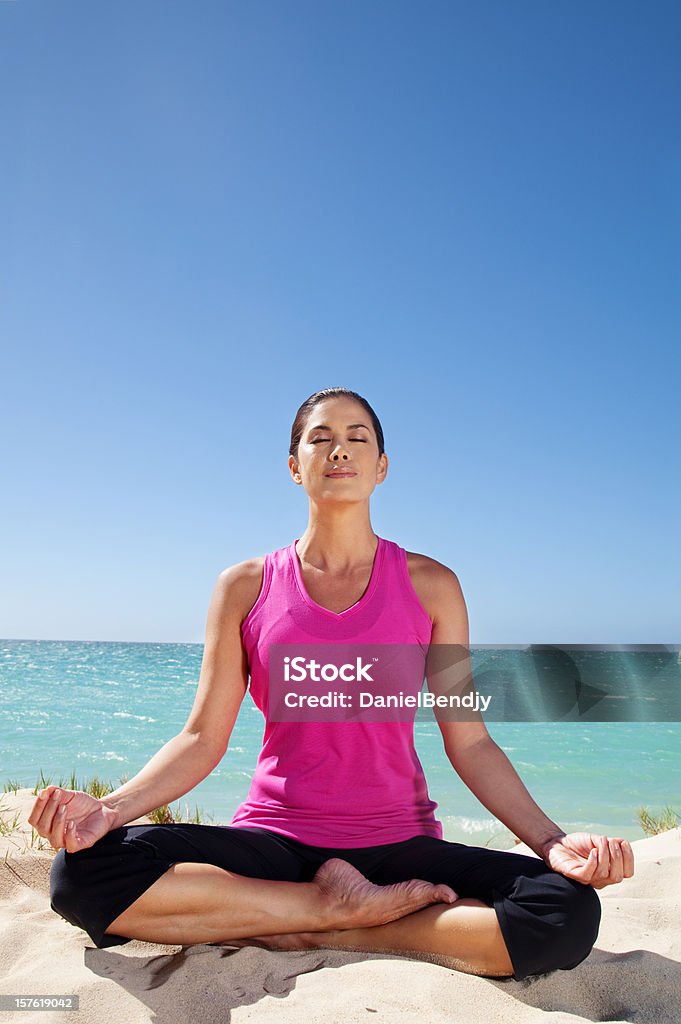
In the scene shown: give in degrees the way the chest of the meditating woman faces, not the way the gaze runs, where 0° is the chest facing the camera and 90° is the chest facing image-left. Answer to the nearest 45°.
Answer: approximately 0°

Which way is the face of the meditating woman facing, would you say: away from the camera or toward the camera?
toward the camera
